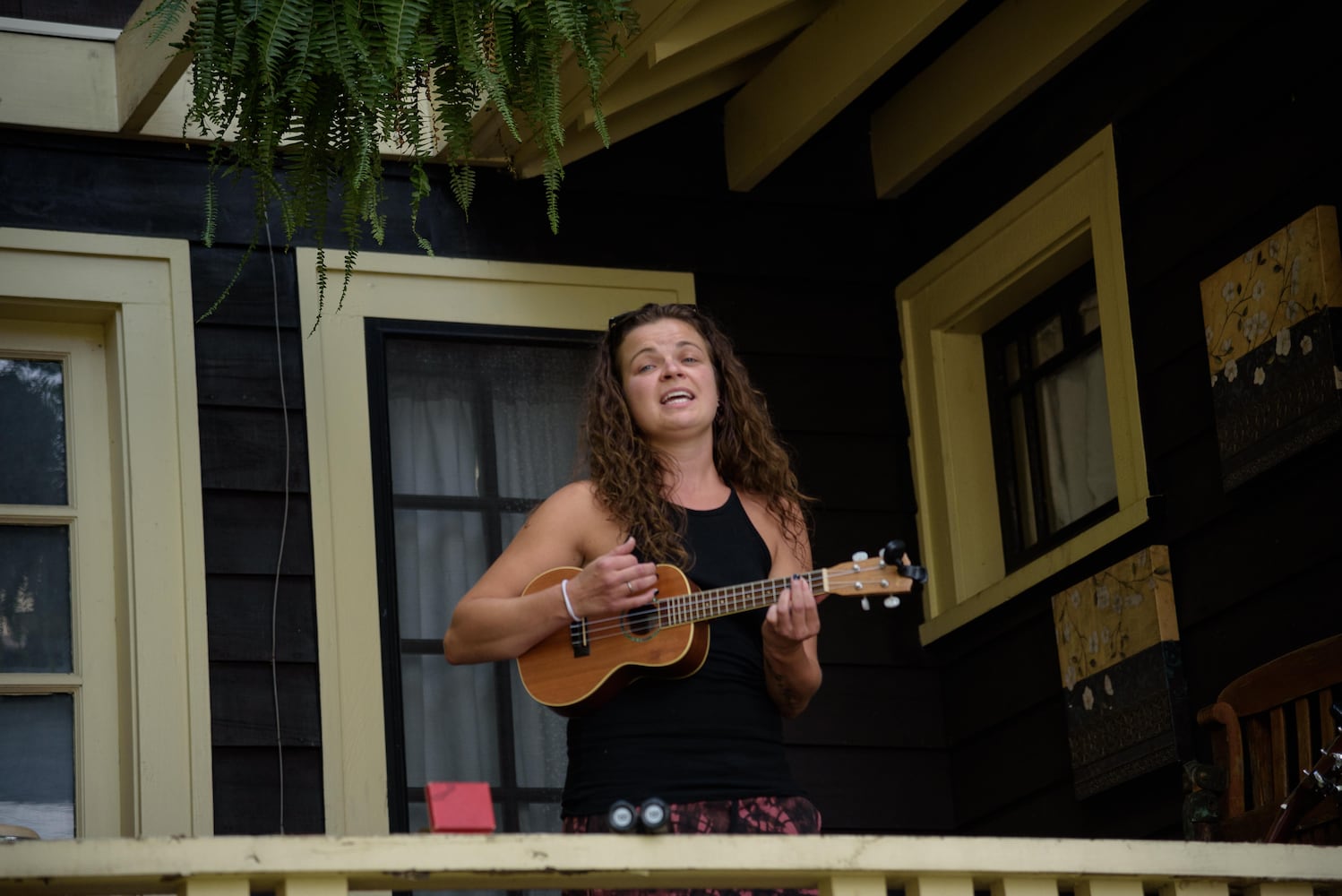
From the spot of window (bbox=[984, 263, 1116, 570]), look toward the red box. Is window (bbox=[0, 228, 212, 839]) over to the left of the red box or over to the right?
right

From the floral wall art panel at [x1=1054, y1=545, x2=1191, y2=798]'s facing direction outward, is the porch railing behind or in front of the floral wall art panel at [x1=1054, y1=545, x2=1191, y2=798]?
in front

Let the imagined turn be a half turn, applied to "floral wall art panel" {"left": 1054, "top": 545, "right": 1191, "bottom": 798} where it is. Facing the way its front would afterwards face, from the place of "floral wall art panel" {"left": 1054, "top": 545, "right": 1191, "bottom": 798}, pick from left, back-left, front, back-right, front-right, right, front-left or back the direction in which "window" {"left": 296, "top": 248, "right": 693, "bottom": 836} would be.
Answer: back-left

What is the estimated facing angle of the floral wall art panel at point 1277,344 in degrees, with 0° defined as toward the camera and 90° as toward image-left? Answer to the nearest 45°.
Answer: approximately 45°

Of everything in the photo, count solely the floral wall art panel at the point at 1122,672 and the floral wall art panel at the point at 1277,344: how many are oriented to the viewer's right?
0
